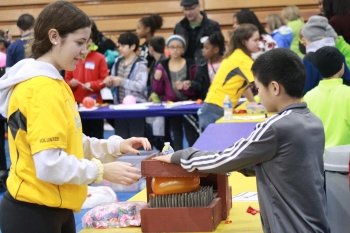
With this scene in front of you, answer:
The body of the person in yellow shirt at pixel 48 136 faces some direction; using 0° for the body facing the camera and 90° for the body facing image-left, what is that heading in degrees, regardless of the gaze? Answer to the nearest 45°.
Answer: approximately 270°

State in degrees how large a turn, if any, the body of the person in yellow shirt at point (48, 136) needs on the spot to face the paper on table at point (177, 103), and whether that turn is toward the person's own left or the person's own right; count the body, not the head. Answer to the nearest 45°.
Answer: approximately 90° to the person's own left

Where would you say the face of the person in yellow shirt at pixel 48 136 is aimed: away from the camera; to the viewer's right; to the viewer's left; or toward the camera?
to the viewer's right

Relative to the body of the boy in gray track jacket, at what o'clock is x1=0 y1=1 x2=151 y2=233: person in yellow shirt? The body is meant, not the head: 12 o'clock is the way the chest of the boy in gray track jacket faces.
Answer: The person in yellow shirt is roughly at 10 o'clock from the boy in gray track jacket.

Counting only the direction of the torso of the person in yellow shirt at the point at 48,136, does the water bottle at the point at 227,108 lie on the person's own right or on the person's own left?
on the person's own left

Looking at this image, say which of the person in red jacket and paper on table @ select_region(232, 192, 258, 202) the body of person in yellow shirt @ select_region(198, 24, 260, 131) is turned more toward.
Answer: the paper on table

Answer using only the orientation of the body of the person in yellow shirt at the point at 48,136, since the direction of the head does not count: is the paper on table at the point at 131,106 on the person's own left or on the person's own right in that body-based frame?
on the person's own left

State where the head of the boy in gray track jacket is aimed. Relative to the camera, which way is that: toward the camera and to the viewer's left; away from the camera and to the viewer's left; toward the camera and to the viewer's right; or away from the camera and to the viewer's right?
away from the camera and to the viewer's left

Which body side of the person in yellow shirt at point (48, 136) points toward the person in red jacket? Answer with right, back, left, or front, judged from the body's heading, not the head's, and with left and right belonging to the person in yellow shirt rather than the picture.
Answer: left

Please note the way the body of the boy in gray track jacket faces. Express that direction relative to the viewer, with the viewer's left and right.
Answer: facing away from the viewer and to the left of the viewer

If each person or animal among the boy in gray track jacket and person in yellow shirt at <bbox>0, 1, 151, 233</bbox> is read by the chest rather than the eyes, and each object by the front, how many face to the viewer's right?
1
